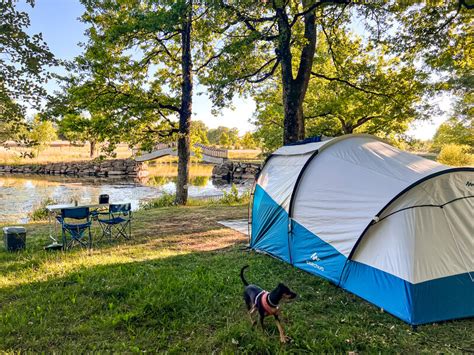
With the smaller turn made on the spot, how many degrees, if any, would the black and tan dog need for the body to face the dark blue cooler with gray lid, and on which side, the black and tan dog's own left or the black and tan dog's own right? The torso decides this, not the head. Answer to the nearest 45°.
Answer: approximately 180°

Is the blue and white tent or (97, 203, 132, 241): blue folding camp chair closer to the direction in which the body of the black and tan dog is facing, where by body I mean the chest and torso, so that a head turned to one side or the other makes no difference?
the blue and white tent

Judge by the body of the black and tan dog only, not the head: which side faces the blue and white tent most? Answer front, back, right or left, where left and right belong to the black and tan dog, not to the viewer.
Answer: left

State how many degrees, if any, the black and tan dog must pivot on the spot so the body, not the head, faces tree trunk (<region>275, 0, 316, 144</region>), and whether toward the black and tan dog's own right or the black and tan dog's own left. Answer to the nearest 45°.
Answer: approximately 135° to the black and tan dog's own left

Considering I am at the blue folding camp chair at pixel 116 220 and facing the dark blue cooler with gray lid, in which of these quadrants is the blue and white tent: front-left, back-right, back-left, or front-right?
back-left

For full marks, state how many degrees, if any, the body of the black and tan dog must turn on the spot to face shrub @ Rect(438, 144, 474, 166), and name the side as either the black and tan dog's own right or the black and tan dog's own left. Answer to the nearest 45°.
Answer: approximately 90° to the black and tan dog's own left

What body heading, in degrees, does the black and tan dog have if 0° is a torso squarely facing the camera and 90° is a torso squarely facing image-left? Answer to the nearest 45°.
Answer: approximately 315°

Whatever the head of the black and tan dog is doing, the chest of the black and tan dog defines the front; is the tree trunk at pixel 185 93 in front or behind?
behind

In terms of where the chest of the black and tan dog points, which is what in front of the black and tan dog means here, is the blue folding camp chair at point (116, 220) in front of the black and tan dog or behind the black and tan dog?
behind
